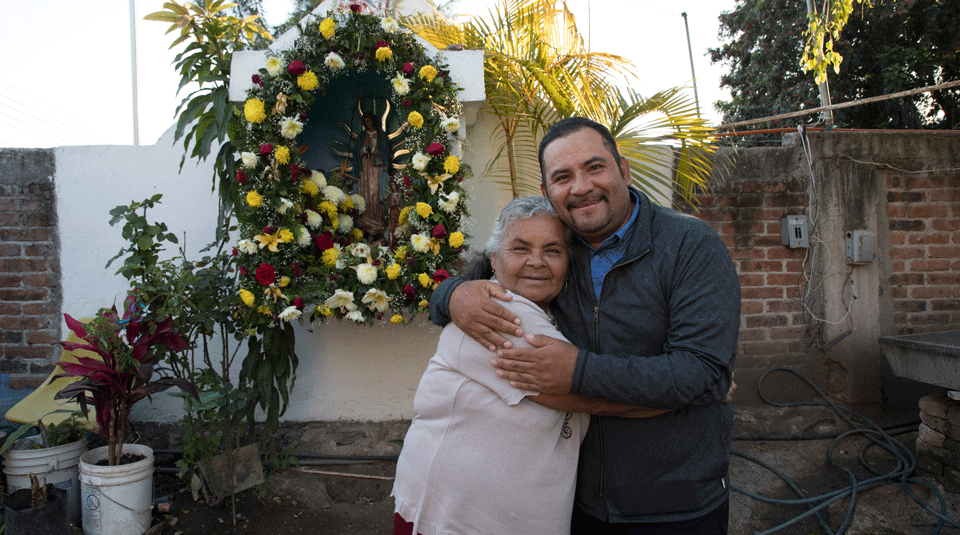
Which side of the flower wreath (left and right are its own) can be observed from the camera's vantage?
front

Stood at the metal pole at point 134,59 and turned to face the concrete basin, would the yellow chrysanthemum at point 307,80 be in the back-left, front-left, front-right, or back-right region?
front-right

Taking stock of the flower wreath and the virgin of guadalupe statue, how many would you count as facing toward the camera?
2

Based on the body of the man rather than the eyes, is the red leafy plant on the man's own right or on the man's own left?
on the man's own right

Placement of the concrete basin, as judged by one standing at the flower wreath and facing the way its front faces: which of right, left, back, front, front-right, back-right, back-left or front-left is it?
left

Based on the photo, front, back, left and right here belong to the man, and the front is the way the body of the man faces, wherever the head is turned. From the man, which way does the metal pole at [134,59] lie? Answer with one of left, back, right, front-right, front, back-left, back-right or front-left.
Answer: right

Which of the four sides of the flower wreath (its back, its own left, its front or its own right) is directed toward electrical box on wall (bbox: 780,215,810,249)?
left

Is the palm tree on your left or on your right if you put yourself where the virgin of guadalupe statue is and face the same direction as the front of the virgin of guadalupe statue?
on your left

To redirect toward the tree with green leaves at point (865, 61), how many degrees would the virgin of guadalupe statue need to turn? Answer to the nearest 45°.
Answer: approximately 135° to its left

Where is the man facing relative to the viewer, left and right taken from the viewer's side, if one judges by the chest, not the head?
facing the viewer and to the left of the viewer

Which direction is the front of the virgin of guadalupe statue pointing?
toward the camera

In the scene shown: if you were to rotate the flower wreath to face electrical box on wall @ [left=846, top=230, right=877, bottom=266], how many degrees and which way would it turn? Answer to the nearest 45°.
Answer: approximately 90° to its left
